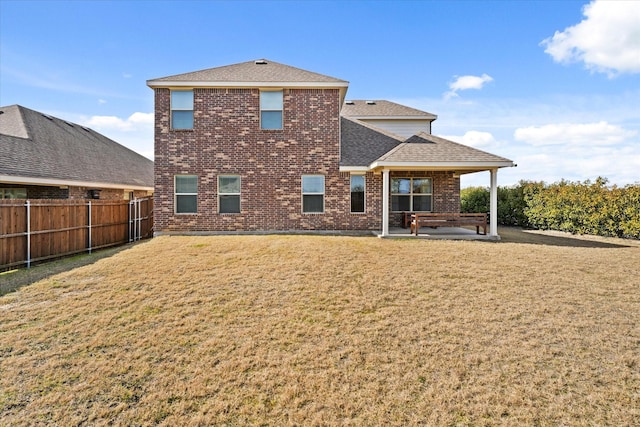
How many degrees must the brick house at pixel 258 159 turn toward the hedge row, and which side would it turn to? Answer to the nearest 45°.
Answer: approximately 90° to its right

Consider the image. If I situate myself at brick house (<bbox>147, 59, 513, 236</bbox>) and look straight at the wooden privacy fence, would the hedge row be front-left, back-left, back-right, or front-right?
back-left

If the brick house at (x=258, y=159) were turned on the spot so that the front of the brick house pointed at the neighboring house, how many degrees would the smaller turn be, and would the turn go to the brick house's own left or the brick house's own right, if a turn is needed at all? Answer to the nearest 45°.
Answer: approximately 90° to the brick house's own left

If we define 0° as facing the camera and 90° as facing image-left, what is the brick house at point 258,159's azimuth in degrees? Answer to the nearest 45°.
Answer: approximately 180°

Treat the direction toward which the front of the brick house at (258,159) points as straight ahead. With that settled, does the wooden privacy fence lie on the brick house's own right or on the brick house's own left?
on the brick house's own left
